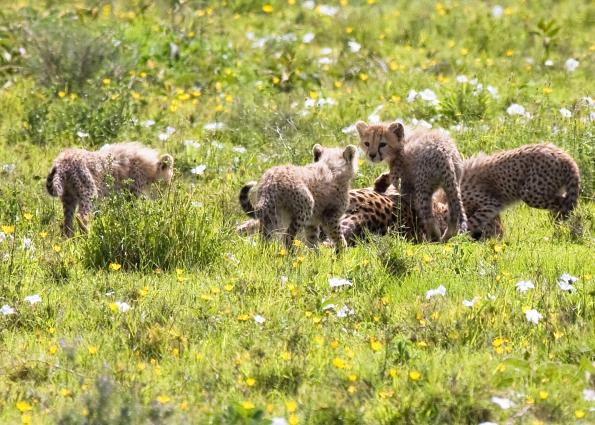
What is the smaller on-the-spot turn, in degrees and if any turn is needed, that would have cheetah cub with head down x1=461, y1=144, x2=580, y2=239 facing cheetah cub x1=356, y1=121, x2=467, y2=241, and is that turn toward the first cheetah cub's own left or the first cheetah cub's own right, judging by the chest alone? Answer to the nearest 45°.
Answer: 0° — it already faces it

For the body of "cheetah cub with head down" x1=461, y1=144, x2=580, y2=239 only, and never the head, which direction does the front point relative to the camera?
to the viewer's left

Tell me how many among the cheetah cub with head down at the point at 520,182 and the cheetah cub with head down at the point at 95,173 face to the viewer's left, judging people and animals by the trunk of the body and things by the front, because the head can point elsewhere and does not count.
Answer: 1

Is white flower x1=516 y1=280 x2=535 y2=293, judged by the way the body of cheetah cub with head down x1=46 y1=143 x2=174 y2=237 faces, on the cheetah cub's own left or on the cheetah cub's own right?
on the cheetah cub's own right

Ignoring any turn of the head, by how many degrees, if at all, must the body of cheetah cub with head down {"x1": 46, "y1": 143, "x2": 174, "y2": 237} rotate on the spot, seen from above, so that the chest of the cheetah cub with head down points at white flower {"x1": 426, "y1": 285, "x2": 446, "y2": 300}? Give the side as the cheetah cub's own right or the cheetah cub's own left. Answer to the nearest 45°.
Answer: approximately 90° to the cheetah cub's own right

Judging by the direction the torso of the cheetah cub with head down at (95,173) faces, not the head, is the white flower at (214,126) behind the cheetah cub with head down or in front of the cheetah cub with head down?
in front

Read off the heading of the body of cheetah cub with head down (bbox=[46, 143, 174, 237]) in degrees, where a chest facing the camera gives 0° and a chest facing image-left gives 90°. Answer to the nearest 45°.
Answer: approximately 225°

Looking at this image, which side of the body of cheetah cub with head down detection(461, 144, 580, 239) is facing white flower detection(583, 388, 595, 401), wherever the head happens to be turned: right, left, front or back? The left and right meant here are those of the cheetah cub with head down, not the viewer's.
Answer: left

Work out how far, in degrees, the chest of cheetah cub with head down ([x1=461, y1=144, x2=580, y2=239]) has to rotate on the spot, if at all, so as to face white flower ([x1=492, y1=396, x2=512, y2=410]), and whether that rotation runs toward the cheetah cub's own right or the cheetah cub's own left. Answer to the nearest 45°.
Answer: approximately 90° to the cheetah cub's own left

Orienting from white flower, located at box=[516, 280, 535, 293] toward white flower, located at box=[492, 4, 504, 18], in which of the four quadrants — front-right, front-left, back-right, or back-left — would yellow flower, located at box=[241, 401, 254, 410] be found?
back-left

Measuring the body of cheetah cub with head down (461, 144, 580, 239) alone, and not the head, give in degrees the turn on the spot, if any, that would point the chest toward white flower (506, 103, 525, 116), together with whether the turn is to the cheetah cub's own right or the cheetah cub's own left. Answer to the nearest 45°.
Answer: approximately 90° to the cheetah cub's own right

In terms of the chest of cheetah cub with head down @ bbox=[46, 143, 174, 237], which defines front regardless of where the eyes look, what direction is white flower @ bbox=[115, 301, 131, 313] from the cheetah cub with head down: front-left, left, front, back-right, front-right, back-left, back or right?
back-right

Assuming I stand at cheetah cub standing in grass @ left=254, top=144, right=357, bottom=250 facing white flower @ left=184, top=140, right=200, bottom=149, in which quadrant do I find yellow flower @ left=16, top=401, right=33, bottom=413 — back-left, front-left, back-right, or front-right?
back-left

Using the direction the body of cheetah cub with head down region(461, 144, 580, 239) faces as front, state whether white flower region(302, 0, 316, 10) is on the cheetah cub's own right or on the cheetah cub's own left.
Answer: on the cheetah cub's own right
